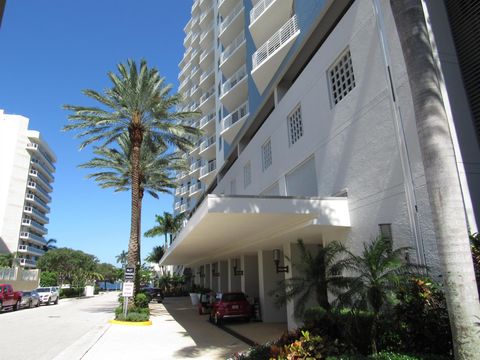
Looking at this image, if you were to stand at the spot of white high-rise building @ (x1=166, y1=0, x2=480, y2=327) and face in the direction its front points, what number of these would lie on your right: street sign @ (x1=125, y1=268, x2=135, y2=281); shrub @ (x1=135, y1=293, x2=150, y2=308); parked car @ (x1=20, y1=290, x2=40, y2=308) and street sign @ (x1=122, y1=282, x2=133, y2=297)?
4

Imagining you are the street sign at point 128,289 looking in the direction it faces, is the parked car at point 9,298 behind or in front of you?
behind

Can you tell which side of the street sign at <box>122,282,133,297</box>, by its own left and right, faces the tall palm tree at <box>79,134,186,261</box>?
back

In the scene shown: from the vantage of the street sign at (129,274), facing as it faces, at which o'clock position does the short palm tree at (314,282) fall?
The short palm tree is roughly at 11 o'clock from the street sign.

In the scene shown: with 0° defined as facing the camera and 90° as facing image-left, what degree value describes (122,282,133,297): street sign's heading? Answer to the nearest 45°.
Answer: approximately 0°

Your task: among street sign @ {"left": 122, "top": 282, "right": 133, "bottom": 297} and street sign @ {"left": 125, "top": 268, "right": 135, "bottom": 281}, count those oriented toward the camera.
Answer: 2

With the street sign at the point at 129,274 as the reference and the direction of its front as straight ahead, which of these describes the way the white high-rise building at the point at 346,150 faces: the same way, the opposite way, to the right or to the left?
to the right

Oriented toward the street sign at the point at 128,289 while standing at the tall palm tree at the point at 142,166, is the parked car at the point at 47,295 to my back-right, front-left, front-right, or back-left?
back-right

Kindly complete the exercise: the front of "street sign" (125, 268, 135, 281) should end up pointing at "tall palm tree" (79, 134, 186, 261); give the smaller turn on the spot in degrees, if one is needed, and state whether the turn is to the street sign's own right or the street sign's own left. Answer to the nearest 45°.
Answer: approximately 180°
